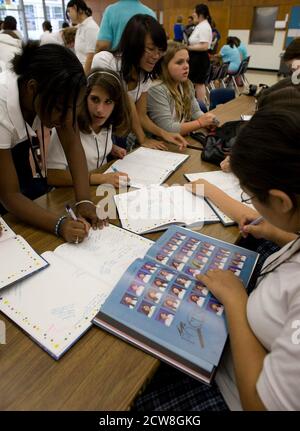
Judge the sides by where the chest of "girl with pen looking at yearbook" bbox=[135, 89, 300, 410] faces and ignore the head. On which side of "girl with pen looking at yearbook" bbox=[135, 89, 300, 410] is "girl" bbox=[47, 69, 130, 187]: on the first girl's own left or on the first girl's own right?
on the first girl's own right

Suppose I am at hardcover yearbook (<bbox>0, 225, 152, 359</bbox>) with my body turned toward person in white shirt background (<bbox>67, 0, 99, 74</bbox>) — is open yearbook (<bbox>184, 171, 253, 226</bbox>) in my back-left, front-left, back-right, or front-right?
front-right

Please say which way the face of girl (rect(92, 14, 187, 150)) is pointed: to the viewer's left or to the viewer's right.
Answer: to the viewer's right

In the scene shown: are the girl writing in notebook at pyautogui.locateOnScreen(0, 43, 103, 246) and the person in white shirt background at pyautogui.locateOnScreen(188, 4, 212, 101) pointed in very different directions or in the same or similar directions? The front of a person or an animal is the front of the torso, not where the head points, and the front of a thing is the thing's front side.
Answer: very different directions

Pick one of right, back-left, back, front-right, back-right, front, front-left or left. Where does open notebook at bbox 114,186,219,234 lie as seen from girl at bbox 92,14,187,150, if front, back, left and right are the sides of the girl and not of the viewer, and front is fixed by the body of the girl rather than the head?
front-right

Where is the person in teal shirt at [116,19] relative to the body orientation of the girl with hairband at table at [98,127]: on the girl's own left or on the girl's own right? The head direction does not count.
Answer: on the girl's own left

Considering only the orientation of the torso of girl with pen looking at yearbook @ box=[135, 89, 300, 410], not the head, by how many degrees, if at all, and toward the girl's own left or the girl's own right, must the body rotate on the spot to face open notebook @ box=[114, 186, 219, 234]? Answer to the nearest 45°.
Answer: approximately 45° to the girl's own right

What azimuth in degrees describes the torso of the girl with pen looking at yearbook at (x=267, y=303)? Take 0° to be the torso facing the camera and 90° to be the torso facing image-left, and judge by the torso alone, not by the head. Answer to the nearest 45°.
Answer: approximately 90°

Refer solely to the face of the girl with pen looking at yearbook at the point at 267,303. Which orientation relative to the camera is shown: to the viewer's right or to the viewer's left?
to the viewer's left

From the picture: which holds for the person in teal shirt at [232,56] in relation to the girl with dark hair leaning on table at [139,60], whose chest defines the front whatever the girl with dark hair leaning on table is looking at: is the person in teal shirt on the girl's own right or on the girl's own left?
on the girl's own left

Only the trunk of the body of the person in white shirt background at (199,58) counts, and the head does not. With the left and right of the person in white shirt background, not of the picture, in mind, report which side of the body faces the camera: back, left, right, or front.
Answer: left

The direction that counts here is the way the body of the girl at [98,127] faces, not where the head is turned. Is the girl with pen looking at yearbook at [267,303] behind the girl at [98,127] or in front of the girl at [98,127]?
in front

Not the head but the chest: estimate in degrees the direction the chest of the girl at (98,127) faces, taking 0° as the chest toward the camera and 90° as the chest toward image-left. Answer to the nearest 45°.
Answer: approximately 315°

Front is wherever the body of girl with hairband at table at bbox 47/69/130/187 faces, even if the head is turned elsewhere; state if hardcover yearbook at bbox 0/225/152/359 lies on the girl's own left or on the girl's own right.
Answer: on the girl's own right
